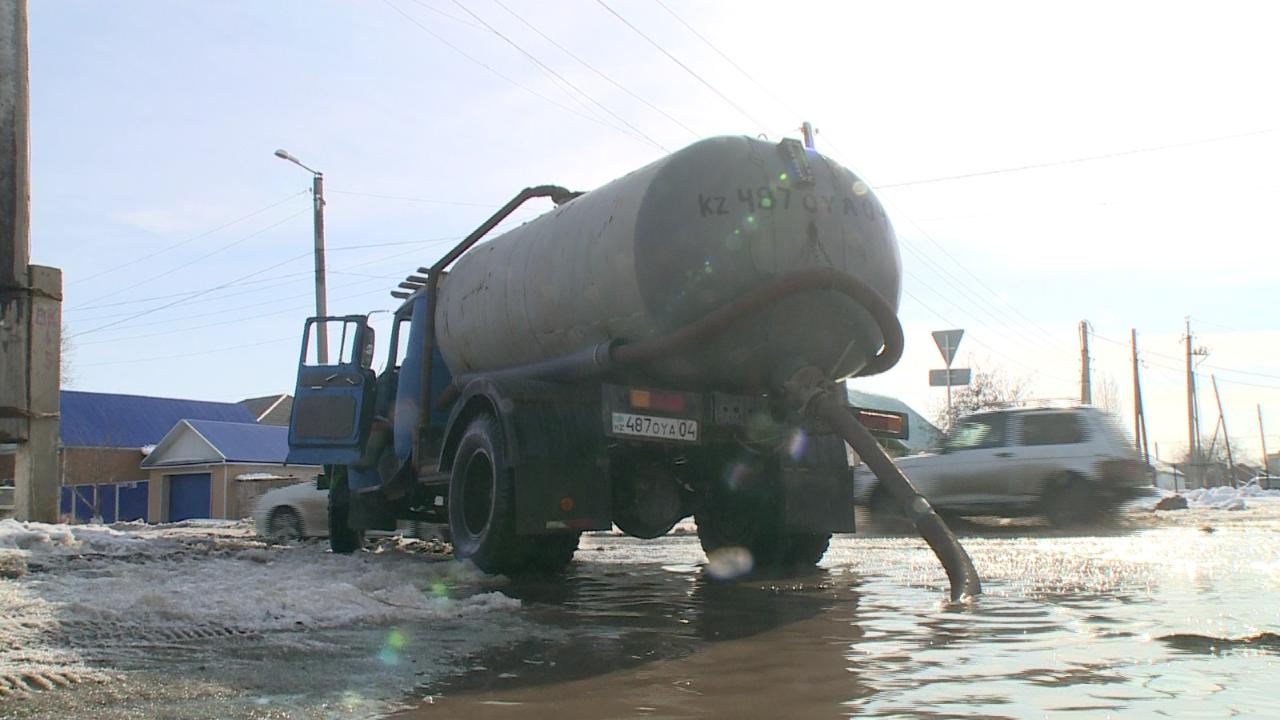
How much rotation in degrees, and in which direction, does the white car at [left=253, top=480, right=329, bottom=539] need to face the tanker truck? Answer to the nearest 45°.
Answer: approximately 90° to its left

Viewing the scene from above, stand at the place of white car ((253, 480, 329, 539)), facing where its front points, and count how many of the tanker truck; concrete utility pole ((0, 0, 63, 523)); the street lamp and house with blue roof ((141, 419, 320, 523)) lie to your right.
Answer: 2

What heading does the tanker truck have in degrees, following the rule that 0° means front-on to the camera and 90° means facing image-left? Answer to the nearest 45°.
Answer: approximately 135°

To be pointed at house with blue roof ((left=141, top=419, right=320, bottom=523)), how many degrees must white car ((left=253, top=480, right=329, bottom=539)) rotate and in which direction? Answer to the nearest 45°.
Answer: approximately 90° to its right

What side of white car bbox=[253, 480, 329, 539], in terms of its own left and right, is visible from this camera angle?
left

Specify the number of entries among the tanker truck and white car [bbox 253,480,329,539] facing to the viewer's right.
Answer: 0

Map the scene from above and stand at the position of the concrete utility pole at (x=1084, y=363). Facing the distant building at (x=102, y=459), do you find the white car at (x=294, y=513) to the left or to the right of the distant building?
left

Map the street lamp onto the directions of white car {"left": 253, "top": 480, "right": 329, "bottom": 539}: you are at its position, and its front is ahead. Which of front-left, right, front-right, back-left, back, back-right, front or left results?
right

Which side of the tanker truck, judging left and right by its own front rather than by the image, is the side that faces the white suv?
right

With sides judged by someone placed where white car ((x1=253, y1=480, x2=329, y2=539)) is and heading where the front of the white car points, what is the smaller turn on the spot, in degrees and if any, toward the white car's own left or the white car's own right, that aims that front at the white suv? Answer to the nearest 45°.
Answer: approximately 180°

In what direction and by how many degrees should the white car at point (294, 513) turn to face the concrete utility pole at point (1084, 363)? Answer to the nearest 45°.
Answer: approximately 135° to its right

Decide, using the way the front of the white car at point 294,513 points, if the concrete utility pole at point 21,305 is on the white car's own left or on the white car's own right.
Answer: on the white car's own left

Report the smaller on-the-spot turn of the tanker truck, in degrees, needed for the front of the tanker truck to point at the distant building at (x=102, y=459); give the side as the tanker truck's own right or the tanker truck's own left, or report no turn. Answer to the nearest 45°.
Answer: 0° — it already faces it

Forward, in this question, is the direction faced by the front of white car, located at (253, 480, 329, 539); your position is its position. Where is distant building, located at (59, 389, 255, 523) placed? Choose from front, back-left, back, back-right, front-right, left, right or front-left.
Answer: right
